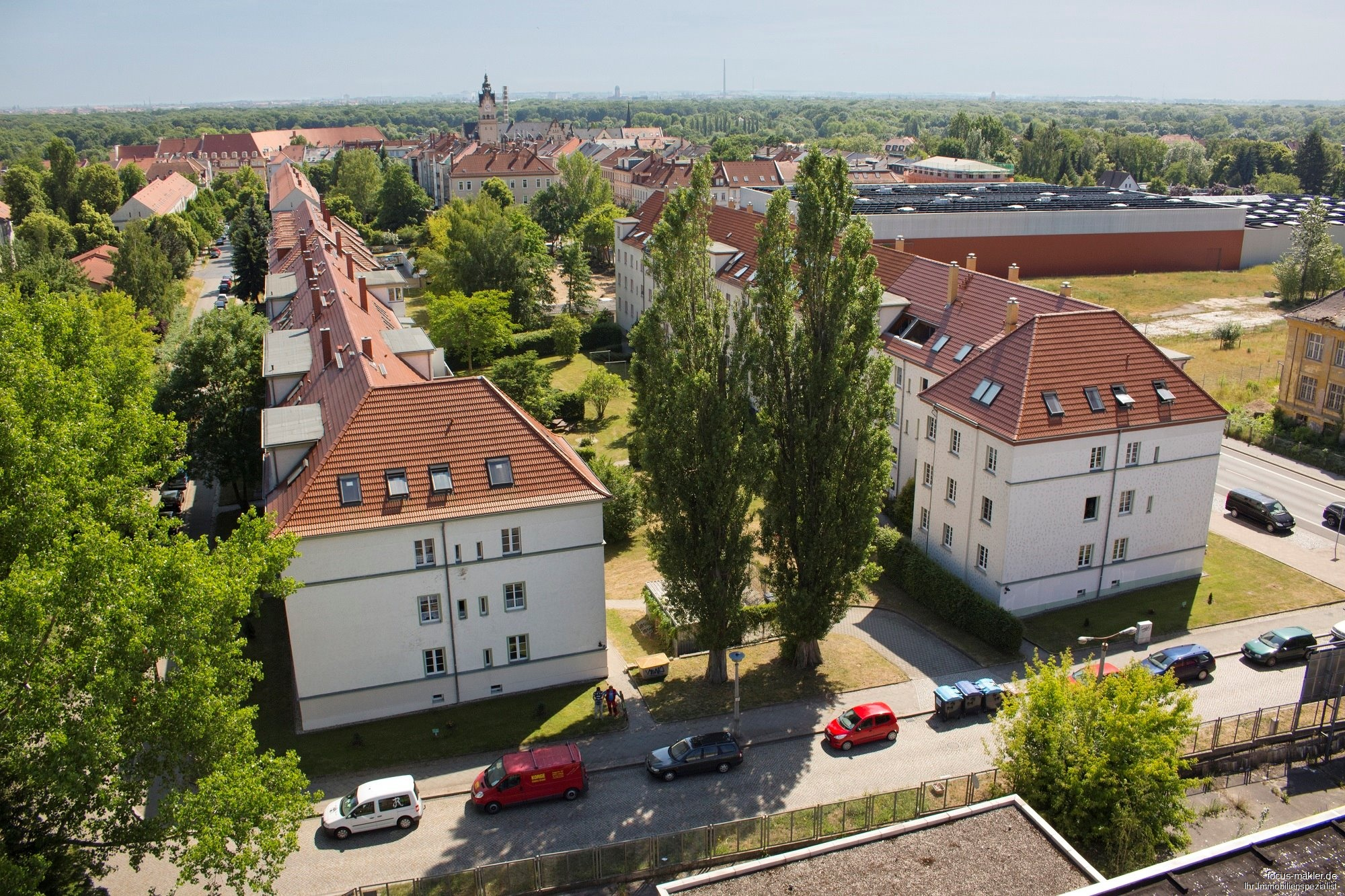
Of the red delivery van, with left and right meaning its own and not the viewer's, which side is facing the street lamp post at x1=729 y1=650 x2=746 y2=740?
back

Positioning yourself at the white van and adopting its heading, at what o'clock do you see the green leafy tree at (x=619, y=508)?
The green leafy tree is roughly at 4 o'clock from the white van.

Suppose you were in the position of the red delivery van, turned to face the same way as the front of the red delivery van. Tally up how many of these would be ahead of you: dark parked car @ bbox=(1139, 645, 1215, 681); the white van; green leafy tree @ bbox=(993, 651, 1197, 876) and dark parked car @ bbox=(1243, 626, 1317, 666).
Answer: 1

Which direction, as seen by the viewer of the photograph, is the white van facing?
facing to the left of the viewer

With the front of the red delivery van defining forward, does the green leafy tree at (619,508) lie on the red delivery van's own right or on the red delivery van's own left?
on the red delivery van's own right

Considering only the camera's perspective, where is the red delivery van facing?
facing to the left of the viewer

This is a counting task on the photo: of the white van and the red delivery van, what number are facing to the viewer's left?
2

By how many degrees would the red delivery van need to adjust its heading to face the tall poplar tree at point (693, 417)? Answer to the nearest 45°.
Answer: approximately 135° to its right

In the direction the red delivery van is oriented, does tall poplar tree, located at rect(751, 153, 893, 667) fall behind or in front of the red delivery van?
behind

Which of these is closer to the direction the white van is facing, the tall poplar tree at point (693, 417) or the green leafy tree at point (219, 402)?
the green leafy tree

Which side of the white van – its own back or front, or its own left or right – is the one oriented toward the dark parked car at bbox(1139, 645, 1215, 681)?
back
